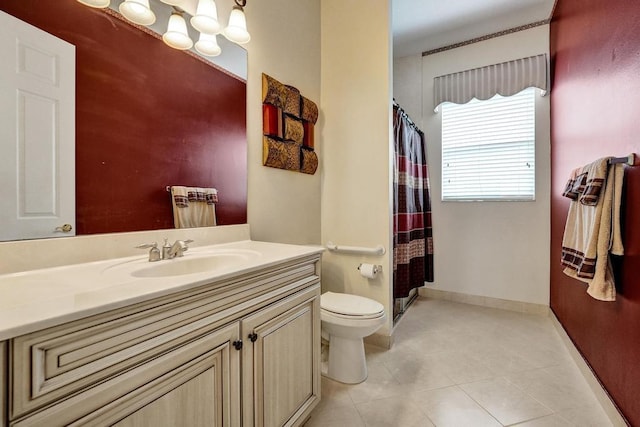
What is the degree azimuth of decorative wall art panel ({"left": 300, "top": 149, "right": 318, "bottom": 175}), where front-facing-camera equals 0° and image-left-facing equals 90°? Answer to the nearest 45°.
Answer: approximately 315°

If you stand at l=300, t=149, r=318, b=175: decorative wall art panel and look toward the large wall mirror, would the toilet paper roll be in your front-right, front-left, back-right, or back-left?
back-left
